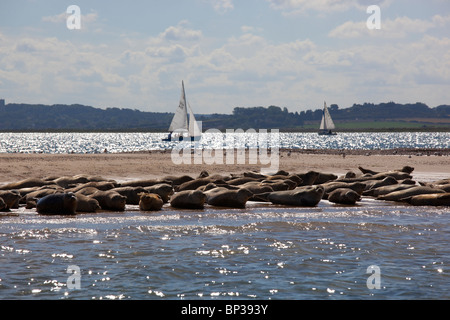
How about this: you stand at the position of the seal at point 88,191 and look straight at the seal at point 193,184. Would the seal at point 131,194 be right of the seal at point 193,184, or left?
right

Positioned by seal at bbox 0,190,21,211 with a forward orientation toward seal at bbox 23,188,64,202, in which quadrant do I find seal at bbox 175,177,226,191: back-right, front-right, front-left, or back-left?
front-right
